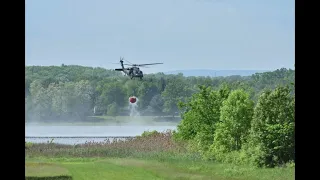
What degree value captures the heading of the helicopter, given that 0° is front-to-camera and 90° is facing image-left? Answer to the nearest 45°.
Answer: approximately 315°

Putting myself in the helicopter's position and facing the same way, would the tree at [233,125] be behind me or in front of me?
in front

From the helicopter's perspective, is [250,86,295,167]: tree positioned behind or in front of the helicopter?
in front
